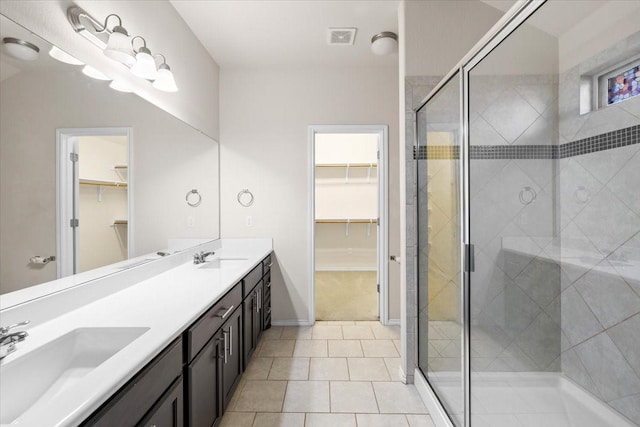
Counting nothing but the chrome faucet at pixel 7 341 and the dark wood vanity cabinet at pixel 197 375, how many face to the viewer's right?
2

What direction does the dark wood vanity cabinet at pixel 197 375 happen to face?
to the viewer's right

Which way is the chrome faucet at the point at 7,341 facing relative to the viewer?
to the viewer's right

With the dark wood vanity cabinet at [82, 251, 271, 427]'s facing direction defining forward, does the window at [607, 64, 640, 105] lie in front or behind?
in front

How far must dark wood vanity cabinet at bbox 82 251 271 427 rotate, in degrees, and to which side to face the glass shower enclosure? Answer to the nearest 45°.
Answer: approximately 45° to its right
